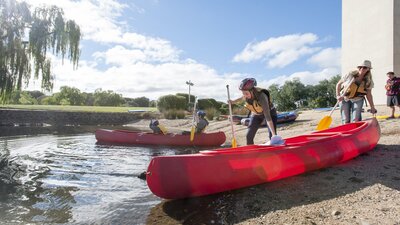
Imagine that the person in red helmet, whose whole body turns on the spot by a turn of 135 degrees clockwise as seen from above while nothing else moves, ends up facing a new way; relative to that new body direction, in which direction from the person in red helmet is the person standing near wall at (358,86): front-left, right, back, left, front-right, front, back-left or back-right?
front-right

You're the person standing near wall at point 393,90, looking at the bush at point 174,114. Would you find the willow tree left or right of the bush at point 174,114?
left

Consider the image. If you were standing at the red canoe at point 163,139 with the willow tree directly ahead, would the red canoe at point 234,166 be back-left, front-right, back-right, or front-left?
back-left

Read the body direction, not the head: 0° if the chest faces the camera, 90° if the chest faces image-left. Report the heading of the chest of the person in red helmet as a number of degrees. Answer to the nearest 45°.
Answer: approximately 45°

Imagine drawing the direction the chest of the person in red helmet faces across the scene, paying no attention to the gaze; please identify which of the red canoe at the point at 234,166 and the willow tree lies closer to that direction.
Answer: the red canoe

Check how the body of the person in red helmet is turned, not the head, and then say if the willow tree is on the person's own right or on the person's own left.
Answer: on the person's own right

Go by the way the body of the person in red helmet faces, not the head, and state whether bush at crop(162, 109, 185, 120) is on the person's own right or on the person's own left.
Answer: on the person's own right

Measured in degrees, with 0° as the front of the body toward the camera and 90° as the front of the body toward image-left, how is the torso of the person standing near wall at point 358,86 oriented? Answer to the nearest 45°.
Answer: approximately 0°

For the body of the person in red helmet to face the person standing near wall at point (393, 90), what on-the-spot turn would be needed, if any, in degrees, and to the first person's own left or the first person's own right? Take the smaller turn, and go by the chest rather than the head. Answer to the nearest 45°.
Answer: approximately 180°

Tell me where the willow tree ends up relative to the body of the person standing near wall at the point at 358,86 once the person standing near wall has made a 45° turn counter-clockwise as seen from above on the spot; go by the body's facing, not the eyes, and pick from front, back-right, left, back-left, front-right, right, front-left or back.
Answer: back-right

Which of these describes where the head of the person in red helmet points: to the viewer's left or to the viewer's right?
to the viewer's left
